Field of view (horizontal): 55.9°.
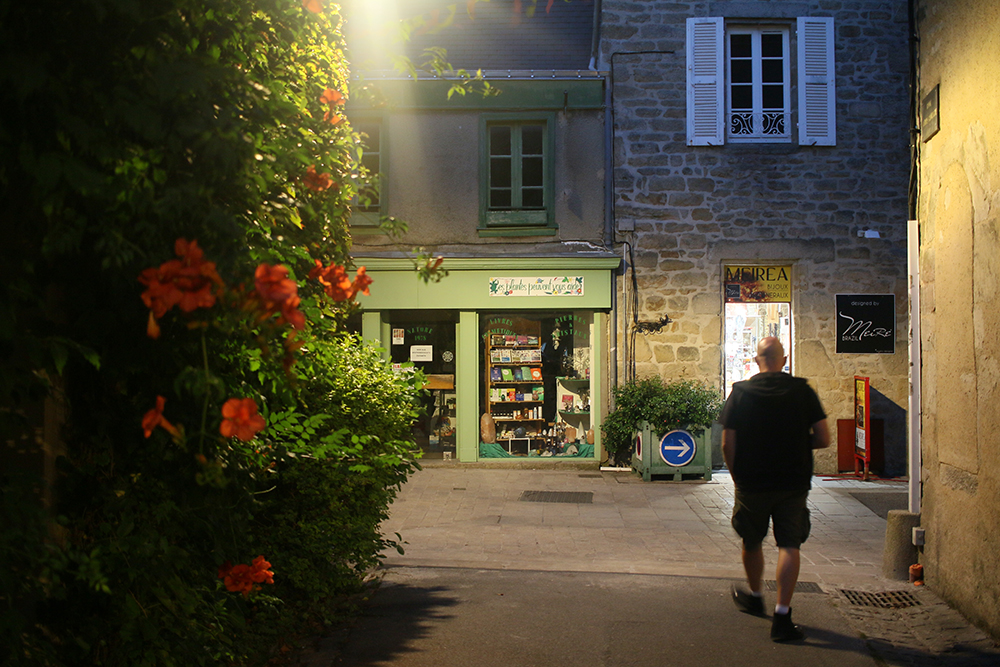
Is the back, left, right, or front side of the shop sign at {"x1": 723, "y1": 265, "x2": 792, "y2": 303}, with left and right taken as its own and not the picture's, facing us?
front

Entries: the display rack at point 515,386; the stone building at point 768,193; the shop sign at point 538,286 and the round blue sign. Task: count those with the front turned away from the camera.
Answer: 0

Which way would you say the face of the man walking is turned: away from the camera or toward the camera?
away from the camera

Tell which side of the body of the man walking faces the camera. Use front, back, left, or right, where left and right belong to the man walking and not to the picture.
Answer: back

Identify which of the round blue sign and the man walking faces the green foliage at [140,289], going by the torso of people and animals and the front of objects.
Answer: the round blue sign

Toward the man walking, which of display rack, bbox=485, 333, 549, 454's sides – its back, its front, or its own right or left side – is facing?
front

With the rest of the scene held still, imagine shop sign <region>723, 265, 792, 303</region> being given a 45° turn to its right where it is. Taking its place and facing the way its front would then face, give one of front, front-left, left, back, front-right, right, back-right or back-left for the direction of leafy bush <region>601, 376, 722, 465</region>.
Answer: front

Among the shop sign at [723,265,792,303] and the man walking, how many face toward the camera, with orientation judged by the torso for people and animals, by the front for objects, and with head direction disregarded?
1

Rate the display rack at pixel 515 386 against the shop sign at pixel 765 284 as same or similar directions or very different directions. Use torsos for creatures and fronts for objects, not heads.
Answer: same or similar directions

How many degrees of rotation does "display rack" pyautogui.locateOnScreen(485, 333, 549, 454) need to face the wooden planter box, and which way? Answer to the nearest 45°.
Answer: approximately 45° to its left

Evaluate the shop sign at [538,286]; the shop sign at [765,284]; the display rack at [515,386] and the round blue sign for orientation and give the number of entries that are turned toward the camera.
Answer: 4

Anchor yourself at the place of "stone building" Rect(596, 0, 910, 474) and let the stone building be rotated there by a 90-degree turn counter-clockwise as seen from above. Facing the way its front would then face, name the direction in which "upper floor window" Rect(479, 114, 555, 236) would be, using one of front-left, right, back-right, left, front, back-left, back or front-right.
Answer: back

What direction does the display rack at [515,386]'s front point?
toward the camera

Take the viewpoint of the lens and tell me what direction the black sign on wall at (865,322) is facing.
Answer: facing the viewer

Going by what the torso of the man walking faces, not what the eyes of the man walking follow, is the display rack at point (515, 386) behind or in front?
in front

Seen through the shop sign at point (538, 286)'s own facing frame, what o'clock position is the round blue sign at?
The round blue sign is roughly at 10 o'clock from the shop sign.

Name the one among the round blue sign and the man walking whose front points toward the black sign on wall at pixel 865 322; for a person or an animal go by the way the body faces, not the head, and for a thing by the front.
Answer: the man walking
